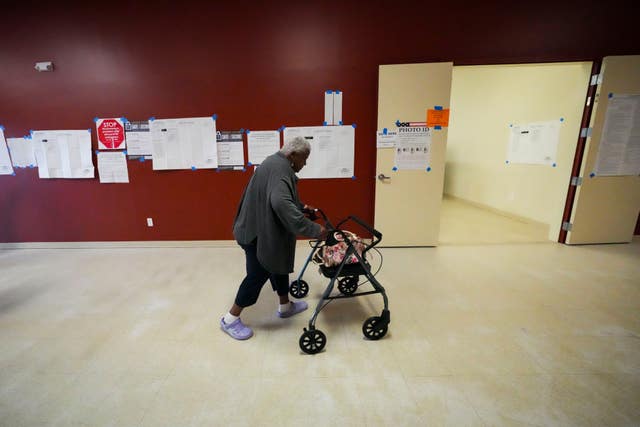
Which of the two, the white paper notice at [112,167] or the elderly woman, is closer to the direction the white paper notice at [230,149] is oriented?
the elderly woman

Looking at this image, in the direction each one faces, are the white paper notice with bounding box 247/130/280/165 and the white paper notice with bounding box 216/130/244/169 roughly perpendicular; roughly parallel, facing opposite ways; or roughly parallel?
roughly parallel

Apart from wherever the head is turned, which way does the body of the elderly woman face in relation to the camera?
to the viewer's right

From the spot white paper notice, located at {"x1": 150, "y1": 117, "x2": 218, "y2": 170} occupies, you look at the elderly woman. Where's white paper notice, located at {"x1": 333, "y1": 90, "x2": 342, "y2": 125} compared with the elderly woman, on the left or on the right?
left

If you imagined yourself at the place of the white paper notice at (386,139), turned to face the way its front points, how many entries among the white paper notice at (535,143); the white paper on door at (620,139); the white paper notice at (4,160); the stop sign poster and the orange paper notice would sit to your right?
2

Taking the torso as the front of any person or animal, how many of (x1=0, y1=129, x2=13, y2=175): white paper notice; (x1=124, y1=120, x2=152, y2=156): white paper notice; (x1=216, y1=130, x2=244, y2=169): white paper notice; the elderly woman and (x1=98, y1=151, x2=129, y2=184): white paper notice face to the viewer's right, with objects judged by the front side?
1

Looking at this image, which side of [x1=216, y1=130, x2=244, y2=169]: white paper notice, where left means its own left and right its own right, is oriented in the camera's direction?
front

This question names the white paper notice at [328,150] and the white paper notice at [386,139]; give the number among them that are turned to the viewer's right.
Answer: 0

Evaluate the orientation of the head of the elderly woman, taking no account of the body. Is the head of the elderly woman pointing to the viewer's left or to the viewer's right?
to the viewer's right

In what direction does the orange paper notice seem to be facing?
toward the camera

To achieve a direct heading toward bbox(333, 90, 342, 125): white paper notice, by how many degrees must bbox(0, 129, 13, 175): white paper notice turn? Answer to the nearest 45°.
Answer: approximately 45° to its left
